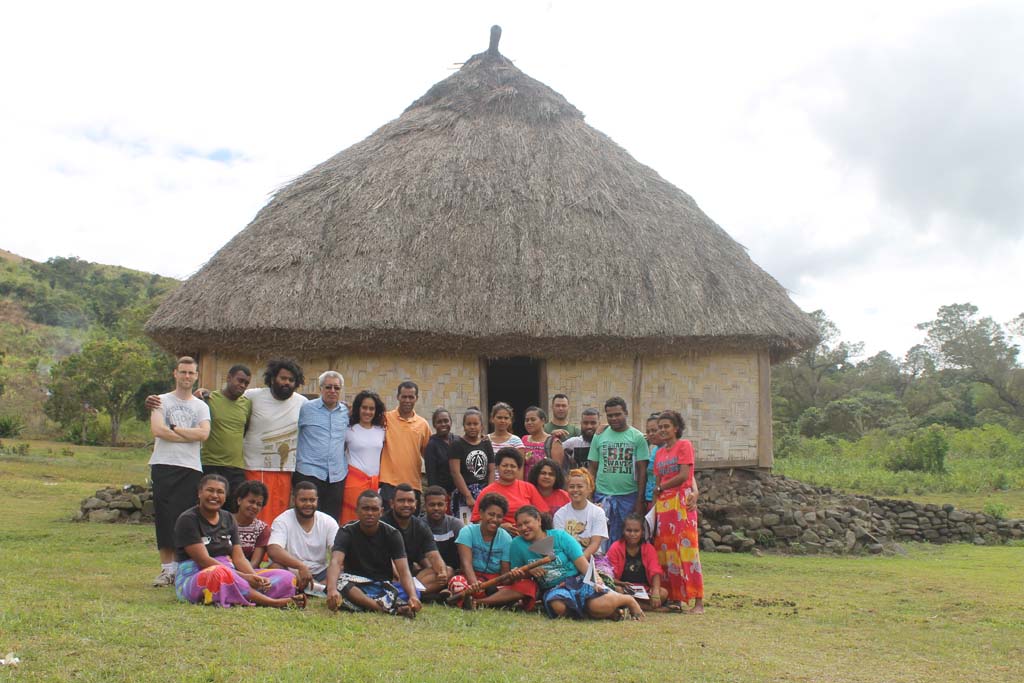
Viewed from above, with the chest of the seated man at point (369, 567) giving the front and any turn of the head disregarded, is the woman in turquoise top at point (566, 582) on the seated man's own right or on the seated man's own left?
on the seated man's own left

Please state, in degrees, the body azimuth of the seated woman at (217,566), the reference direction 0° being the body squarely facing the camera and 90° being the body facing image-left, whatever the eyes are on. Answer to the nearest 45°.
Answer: approximately 315°

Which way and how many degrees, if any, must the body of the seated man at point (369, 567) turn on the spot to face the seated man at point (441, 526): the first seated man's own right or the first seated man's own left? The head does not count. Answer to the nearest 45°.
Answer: approximately 135° to the first seated man's own left

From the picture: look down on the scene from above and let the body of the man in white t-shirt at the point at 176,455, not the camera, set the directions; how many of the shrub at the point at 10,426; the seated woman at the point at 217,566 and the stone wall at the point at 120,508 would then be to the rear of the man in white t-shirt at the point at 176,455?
2

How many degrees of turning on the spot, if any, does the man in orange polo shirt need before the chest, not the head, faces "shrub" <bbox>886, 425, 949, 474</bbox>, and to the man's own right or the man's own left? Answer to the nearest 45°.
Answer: approximately 135° to the man's own left

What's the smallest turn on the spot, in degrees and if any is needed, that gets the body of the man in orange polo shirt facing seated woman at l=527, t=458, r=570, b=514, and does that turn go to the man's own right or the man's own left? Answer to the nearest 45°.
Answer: approximately 90° to the man's own left

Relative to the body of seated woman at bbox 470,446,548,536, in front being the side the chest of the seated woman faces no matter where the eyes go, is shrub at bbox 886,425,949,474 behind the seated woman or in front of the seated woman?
behind
